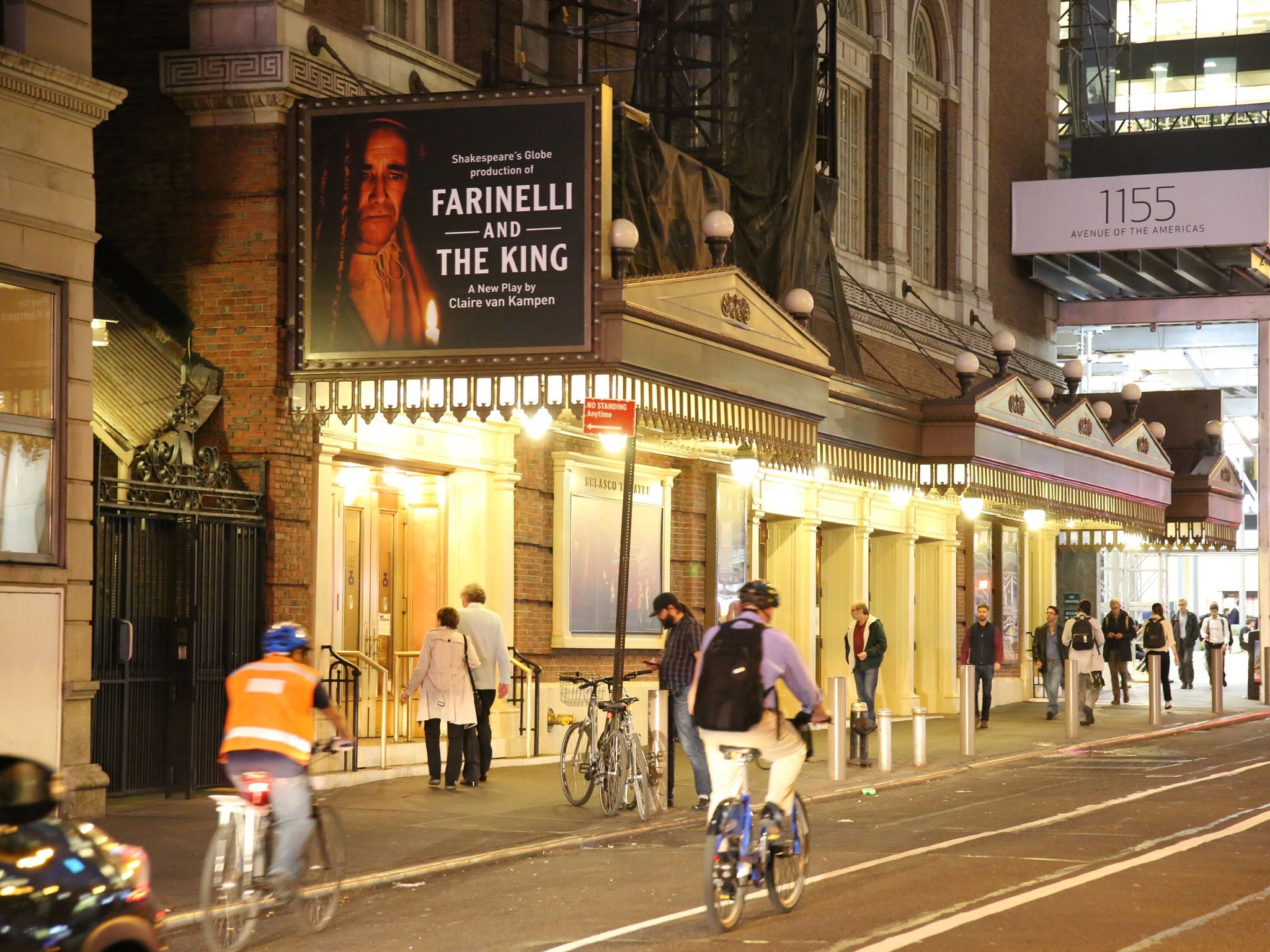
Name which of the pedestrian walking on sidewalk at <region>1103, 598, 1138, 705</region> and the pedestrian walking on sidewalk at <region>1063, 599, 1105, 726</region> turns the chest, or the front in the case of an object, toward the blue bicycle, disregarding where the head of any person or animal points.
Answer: the pedestrian walking on sidewalk at <region>1103, 598, 1138, 705</region>

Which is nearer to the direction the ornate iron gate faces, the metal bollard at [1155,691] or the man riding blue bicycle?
the man riding blue bicycle

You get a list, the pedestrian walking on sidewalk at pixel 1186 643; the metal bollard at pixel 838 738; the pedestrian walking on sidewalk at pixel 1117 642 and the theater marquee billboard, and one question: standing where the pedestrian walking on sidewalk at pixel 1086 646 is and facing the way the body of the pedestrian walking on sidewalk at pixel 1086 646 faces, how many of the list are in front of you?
2

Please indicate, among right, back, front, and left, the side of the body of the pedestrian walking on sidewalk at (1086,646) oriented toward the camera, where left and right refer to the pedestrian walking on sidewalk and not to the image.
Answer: back

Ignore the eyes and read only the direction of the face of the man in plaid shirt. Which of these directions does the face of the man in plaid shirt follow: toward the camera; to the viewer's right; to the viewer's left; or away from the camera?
to the viewer's left

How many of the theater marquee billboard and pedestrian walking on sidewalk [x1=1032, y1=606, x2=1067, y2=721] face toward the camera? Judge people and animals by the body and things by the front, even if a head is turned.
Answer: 2

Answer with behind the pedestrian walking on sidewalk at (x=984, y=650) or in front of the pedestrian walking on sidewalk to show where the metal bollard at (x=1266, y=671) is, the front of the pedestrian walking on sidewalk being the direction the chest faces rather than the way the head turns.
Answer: behind

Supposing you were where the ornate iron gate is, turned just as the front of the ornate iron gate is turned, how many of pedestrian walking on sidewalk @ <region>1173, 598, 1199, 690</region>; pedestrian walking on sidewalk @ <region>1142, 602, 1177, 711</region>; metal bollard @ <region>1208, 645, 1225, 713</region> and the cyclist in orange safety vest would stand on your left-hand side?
3

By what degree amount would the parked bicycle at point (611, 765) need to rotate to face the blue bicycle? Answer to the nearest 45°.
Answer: approximately 135° to its left

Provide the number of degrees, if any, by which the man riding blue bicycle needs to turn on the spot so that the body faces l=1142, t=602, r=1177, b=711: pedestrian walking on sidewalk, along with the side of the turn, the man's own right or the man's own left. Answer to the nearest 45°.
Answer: approximately 45° to the man's own left

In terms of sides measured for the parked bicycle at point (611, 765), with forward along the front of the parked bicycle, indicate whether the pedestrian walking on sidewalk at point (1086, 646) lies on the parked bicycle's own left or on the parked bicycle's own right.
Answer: on the parked bicycle's own right

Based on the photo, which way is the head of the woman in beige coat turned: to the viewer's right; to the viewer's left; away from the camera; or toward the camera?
away from the camera

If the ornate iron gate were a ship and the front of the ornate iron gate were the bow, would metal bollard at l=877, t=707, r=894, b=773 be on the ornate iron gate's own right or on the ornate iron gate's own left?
on the ornate iron gate's own left

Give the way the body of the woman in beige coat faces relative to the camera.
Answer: away from the camera

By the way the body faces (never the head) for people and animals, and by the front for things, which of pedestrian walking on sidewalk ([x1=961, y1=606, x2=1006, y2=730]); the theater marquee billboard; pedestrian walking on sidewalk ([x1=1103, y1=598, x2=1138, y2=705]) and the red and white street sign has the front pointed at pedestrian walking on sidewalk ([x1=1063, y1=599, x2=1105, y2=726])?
pedestrian walking on sidewalk ([x1=1103, y1=598, x2=1138, y2=705])
